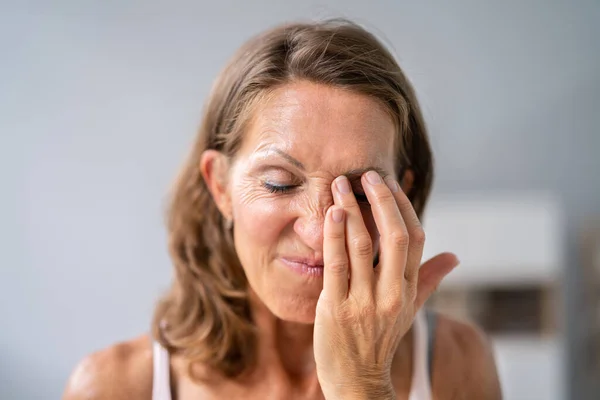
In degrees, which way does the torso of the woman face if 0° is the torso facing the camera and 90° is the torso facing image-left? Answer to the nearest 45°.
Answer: approximately 0°

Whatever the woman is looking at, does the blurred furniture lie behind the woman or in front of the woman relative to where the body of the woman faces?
behind
